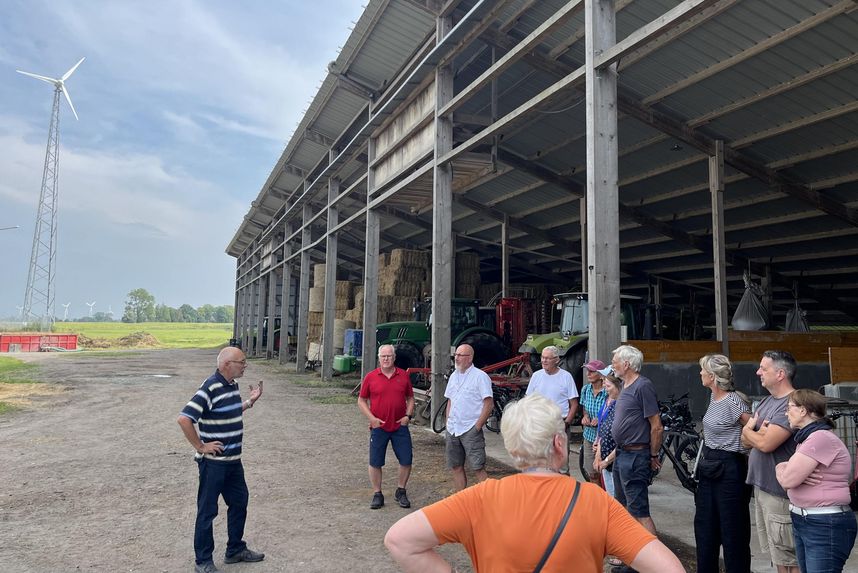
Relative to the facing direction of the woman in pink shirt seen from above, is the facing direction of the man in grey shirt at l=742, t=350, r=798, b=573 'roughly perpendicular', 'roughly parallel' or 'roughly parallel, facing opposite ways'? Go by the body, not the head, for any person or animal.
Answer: roughly parallel

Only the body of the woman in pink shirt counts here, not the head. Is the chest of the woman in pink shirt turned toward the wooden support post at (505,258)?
no

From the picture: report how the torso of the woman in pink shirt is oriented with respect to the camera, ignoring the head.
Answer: to the viewer's left

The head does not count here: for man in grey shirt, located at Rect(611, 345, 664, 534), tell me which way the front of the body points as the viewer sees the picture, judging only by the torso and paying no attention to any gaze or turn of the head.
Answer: to the viewer's left

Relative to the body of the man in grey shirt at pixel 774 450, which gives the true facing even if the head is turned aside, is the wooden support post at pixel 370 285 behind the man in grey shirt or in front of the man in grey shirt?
in front

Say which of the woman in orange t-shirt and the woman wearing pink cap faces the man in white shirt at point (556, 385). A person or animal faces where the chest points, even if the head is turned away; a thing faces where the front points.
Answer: the woman in orange t-shirt

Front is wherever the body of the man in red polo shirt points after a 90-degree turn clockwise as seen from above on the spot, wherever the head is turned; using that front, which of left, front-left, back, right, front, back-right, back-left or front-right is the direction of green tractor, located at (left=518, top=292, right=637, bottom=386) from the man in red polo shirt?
back-right

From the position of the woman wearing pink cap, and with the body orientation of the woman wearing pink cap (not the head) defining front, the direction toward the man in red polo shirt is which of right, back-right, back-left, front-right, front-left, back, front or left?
front-right

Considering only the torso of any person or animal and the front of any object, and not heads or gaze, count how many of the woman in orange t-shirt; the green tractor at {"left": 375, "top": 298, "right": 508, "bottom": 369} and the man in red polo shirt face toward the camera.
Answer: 1

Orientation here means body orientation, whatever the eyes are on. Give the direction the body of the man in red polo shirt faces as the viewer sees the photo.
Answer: toward the camera

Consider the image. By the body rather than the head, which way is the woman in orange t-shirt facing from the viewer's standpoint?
away from the camera

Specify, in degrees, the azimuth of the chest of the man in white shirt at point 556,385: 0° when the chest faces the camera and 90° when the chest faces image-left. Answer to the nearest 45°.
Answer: approximately 45°

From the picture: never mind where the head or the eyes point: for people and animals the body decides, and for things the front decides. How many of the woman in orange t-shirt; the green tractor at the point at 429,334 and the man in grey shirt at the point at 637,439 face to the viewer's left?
2

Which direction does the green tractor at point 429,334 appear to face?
to the viewer's left

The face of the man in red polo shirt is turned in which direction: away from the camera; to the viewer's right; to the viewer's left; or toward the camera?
toward the camera

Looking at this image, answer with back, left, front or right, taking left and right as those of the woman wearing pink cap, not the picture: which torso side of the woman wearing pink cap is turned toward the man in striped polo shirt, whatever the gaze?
front

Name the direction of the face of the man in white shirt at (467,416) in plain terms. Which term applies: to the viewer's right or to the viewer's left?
to the viewer's left

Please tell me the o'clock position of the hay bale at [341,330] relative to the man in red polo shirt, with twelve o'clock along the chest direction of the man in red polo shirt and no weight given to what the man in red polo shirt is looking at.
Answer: The hay bale is roughly at 6 o'clock from the man in red polo shirt.

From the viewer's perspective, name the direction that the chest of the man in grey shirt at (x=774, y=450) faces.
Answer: to the viewer's left
